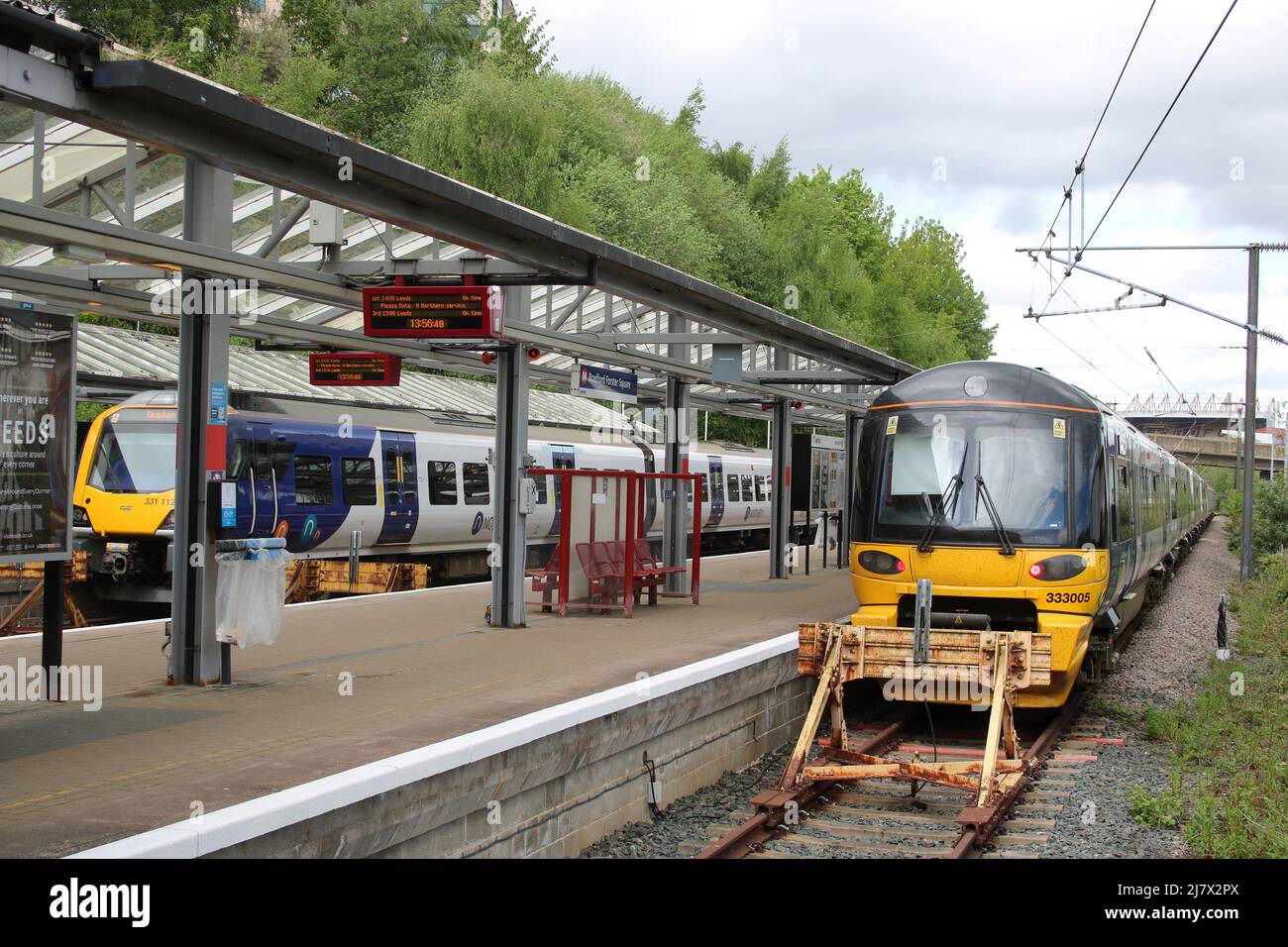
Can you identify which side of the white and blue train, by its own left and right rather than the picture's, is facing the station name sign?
left

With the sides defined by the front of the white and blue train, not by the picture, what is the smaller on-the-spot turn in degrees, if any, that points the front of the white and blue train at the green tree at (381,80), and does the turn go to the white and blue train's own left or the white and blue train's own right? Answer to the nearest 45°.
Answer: approximately 135° to the white and blue train's own right

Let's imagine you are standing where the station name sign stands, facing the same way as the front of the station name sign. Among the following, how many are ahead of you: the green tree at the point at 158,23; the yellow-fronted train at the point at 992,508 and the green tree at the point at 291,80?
1

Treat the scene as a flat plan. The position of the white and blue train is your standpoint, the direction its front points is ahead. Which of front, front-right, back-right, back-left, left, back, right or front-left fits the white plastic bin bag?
front-left

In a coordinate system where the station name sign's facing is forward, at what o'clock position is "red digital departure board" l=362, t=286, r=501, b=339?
The red digital departure board is roughly at 2 o'clock from the station name sign.

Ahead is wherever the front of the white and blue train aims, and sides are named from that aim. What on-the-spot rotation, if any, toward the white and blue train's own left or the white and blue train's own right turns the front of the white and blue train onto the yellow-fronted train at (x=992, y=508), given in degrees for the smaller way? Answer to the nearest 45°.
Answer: approximately 90° to the white and blue train's own left

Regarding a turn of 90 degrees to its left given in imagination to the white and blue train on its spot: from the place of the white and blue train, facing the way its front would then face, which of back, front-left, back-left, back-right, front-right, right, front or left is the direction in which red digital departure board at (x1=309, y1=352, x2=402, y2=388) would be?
front-right

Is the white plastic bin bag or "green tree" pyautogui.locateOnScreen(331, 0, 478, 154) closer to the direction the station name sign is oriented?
the white plastic bin bag

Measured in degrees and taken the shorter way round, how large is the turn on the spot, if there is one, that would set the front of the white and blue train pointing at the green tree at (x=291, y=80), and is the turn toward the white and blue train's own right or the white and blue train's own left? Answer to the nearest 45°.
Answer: approximately 135° to the white and blue train's own right

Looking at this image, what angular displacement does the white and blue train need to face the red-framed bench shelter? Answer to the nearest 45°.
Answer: approximately 90° to its left

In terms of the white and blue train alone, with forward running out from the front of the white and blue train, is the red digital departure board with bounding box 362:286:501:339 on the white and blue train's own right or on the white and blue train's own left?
on the white and blue train's own left

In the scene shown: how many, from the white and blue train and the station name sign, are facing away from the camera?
0

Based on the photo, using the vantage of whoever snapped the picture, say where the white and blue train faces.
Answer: facing the viewer and to the left of the viewer
